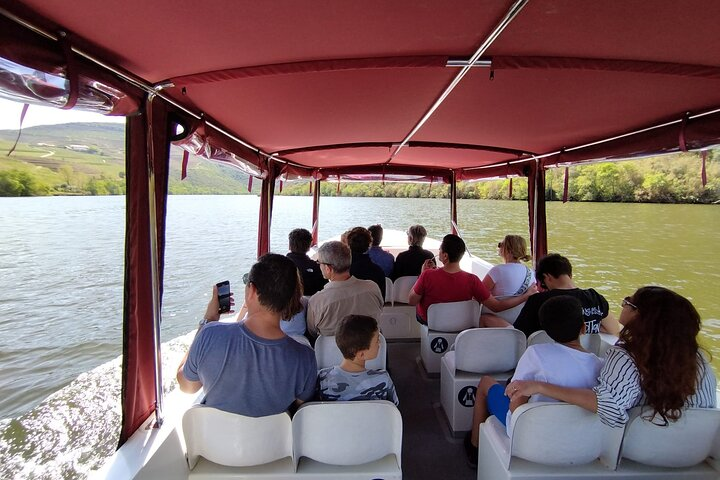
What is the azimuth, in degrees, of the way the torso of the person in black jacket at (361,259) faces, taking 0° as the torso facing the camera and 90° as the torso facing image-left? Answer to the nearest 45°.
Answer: approximately 180°

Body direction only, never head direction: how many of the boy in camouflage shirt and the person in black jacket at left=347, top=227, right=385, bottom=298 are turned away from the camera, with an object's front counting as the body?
2

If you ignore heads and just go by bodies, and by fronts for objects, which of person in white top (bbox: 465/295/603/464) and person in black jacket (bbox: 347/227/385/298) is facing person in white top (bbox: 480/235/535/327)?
person in white top (bbox: 465/295/603/464)

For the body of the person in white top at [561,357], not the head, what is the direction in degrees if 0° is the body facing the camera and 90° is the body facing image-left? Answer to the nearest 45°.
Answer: approximately 180°

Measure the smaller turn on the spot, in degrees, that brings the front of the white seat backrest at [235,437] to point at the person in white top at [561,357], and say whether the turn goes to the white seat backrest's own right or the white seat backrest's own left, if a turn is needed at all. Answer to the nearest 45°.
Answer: approximately 90° to the white seat backrest's own right

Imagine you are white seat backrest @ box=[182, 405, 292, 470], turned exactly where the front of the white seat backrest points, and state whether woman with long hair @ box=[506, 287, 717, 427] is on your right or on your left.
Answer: on your right

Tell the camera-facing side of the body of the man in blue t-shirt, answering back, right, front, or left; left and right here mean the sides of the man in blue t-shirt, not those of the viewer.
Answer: back

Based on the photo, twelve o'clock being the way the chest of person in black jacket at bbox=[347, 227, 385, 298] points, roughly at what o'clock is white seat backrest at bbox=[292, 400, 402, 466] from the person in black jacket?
The white seat backrest is roughly at 6 o'clock from the person in black jacket.

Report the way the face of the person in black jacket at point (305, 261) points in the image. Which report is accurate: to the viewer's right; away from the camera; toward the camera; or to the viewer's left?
away from the camera
